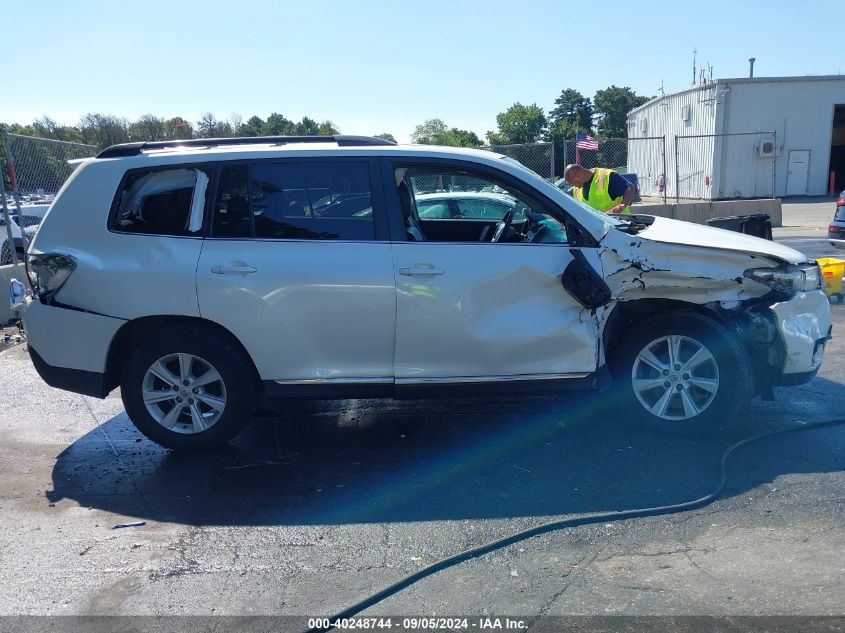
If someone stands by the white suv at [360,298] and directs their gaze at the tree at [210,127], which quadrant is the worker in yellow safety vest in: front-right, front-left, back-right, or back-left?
front-right

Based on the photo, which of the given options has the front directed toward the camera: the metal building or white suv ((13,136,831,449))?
the metal building

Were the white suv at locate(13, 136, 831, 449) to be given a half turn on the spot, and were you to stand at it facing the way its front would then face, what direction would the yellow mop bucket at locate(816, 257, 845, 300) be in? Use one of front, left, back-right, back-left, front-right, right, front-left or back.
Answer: back-right

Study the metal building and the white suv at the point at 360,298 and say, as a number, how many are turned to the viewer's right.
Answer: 1

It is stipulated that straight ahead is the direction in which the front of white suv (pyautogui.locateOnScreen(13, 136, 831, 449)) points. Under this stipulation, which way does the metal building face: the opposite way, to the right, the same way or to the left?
to the right

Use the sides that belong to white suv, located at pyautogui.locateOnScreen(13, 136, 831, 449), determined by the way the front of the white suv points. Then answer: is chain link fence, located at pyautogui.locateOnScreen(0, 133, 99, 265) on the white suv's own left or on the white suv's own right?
on the white suv's own left

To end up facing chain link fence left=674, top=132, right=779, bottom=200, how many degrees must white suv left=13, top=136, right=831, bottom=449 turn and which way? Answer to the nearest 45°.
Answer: approximately 45° to its left

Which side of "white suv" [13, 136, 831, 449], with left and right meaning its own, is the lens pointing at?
right

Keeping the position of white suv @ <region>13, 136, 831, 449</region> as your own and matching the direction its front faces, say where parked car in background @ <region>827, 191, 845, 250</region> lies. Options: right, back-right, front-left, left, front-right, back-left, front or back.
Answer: front-left

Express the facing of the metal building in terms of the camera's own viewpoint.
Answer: facing the viewer

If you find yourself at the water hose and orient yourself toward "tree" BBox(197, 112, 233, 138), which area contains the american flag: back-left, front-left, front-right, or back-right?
front-right

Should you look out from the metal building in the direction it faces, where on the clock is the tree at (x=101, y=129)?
The tree is roughly at 3 o'clock from the metal building.

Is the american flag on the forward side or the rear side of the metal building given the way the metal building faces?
on the forward side

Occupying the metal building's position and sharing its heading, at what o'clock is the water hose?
The water hose is roughly at 12 o'clock from the metal building.

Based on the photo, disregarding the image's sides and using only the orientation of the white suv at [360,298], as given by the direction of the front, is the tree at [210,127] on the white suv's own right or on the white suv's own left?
on the white suv's own left
